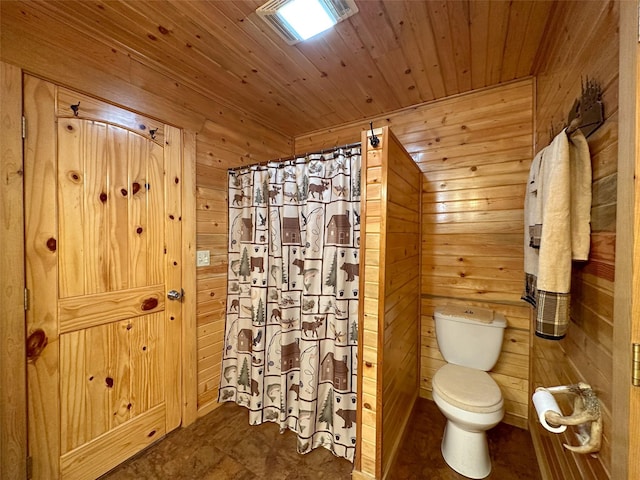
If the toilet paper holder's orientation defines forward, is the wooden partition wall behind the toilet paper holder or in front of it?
in front

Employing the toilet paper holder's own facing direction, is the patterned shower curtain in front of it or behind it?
in front

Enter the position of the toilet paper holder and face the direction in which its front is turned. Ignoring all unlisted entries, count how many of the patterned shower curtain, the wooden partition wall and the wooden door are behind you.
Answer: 0

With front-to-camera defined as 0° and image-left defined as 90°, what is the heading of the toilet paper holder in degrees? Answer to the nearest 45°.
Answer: approximately 90°

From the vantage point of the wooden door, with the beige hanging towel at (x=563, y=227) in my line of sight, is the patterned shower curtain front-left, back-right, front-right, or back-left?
front-left
